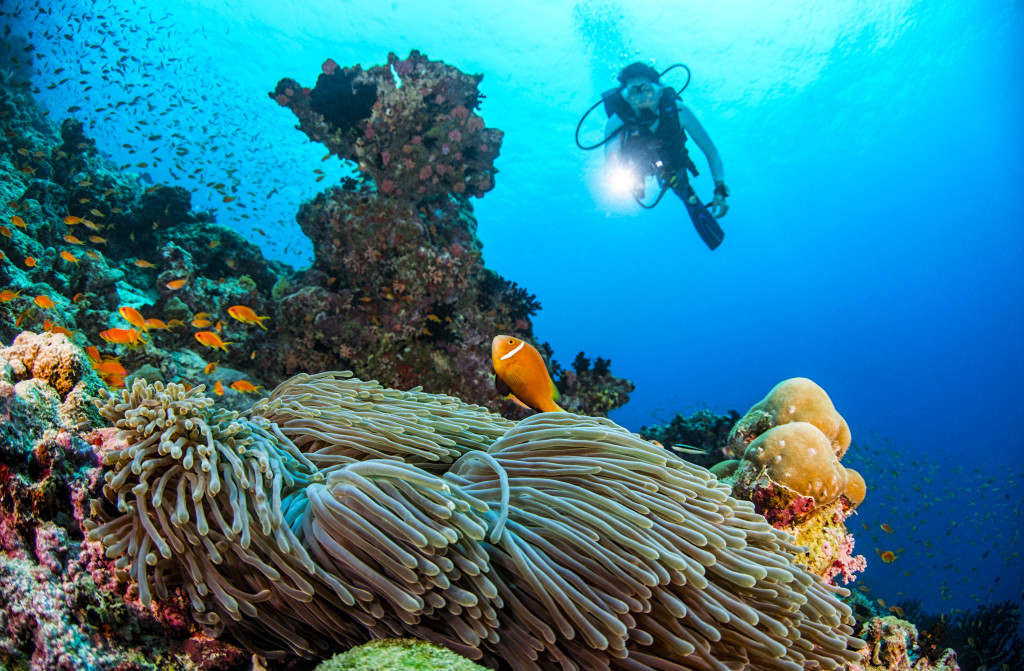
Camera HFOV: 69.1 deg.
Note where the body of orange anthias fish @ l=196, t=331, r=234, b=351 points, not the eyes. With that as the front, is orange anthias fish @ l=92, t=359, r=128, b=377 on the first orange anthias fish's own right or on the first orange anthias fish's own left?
on the first orange anthias fish's own left

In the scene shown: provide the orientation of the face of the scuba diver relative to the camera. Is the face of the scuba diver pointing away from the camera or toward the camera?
toward the camera

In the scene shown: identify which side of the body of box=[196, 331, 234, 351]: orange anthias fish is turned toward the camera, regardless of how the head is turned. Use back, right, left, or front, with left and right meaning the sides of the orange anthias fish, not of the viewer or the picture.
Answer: left

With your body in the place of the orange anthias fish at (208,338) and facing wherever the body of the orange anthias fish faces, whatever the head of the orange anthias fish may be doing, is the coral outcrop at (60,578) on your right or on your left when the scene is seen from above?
on your left

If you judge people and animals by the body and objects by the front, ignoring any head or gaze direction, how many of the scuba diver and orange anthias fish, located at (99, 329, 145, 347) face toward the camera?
1

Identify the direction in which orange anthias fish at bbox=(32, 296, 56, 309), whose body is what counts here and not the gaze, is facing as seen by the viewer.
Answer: to the viewer's left

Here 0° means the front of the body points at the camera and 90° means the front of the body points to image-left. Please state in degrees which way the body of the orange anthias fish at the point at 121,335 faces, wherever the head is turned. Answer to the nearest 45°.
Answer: approximately 90°

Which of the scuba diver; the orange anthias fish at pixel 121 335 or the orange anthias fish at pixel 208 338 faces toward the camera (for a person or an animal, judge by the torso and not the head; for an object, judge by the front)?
the scuba diver

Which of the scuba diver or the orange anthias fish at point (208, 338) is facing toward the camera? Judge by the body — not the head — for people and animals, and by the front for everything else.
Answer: the scuba diver

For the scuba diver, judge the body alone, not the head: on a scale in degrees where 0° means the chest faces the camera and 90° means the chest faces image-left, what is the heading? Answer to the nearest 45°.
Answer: approximately 0°
